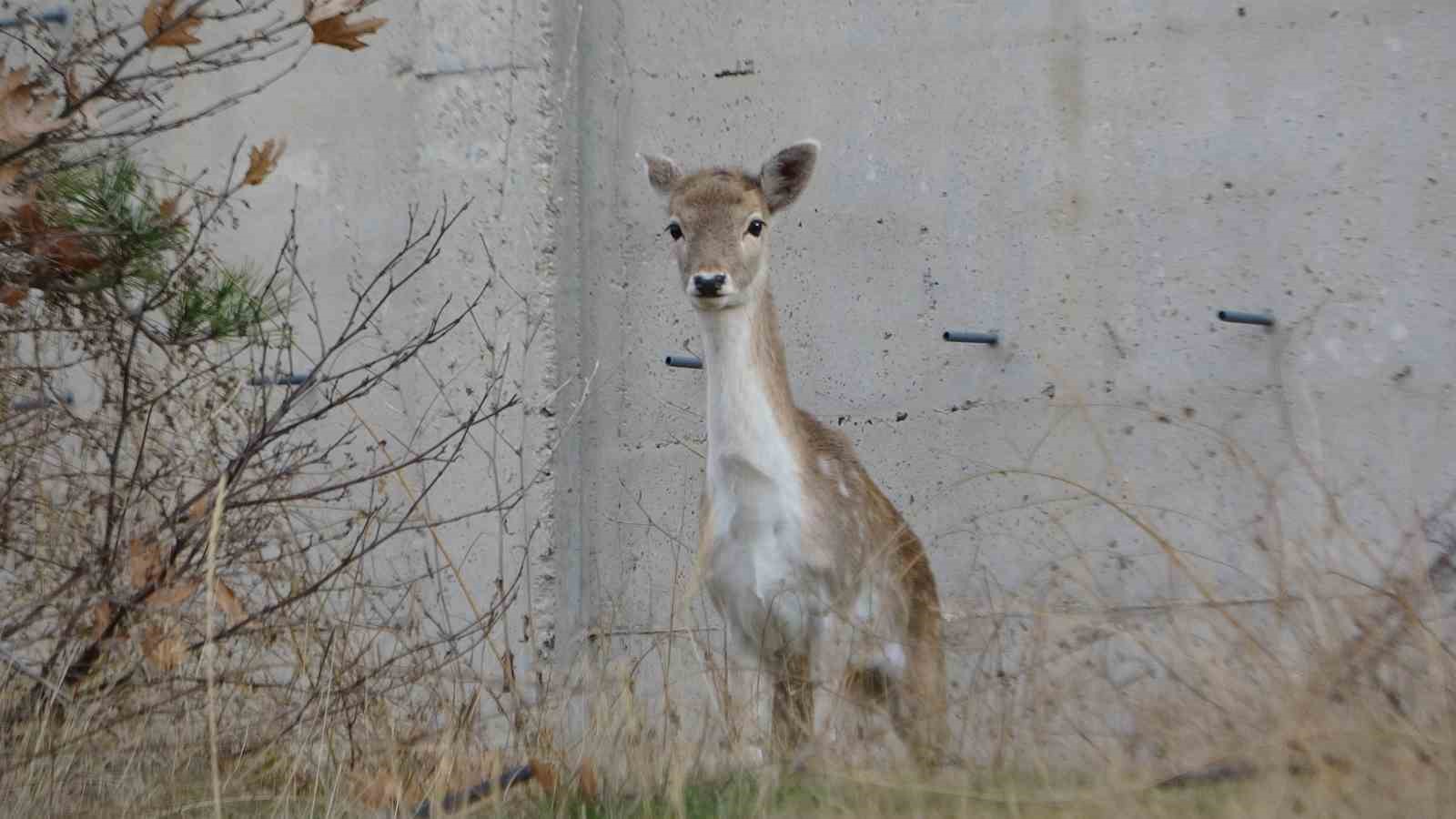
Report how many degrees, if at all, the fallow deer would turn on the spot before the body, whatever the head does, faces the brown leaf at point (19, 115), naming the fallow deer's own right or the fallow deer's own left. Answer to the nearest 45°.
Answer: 0° — it already faces it

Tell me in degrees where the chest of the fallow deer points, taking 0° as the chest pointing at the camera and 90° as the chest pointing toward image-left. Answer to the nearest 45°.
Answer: approximately 45°
